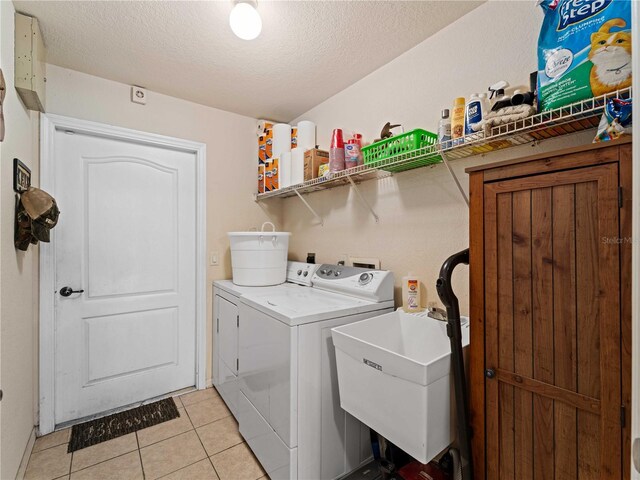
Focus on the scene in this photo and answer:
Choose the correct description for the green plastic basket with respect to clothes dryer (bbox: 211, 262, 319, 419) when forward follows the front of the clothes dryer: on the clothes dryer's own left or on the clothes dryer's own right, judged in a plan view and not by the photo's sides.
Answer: on the clothes dryer's own left

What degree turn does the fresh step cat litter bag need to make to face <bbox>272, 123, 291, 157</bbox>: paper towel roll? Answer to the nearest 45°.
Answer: approximately 90° to its right

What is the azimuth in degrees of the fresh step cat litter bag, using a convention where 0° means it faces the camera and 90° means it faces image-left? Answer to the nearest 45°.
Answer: approximately 0°

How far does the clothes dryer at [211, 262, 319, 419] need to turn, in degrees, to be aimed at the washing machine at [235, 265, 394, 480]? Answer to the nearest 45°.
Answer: approximately 90° to its left

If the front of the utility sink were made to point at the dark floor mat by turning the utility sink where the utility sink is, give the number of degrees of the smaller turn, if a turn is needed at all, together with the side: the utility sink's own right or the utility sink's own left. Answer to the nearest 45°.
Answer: approximately 45° to the utility sink's own right
